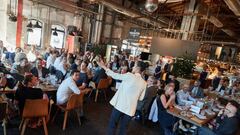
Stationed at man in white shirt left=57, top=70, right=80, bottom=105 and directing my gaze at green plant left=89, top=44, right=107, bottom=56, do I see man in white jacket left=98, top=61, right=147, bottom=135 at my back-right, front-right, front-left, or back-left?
back-right

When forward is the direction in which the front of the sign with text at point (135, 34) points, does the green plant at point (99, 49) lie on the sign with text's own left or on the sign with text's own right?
on the sign with text's own right

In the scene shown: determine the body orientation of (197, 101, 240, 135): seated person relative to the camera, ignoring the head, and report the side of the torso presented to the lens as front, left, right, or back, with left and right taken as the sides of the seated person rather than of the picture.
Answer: left

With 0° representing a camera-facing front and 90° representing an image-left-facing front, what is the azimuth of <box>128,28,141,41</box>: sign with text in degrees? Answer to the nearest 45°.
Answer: approximately 0°

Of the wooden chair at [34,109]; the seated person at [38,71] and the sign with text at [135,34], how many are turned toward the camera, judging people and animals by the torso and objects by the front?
2

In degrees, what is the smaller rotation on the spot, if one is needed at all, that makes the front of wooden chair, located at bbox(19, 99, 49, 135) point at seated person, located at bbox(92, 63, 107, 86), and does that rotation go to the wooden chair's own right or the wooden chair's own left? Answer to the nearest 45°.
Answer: approximately 45° to the wooden chair's own right

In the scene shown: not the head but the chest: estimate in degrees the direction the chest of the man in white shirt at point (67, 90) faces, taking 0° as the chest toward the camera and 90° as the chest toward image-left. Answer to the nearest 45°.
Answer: approximately 270°

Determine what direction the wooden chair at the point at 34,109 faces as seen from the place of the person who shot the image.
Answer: facing away from the viewer
